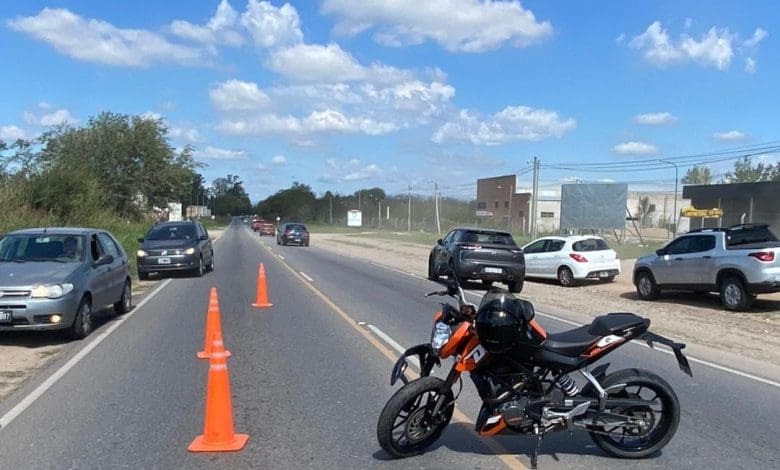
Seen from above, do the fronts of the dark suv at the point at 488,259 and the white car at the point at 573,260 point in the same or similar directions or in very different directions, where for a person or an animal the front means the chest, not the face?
same or similar directions

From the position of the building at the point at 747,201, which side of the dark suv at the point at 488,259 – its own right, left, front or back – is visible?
right

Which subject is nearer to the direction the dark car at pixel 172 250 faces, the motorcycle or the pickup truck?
the motorcycle

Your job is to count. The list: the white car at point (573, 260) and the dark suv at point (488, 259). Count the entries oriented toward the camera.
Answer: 0

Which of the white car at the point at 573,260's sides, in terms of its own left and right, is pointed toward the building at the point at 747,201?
right

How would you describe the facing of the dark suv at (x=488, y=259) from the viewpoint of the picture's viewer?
facing away from the viewer and to the left of the viewer

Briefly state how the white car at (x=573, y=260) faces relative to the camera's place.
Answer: facing away from the viewer and to the left of the viewer

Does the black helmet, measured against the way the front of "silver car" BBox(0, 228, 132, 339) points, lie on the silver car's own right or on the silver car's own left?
on the silver car's own left

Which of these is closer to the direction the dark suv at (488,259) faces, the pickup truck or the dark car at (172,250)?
the dark car

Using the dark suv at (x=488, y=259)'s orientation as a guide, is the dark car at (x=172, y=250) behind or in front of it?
in front

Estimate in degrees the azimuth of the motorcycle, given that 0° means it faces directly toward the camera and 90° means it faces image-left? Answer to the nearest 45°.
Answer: approximately 90°
